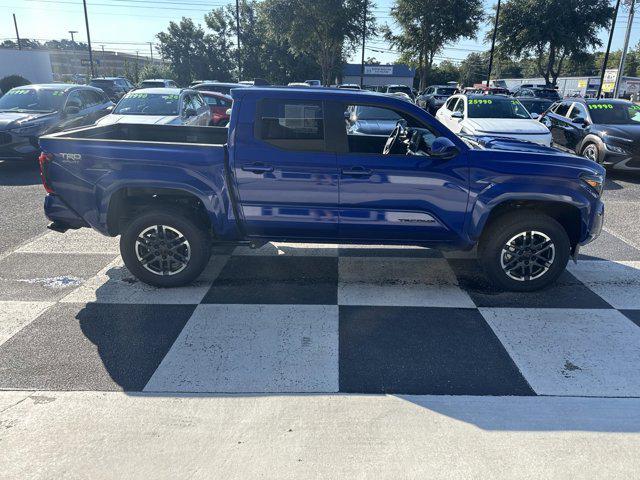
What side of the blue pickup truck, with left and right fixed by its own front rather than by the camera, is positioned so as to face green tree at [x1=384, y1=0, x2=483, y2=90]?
left

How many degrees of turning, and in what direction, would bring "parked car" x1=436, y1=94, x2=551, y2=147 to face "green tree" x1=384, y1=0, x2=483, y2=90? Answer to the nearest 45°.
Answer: approximately 135° to its left

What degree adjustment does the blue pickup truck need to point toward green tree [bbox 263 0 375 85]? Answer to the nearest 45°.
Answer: approximately 90° to its left

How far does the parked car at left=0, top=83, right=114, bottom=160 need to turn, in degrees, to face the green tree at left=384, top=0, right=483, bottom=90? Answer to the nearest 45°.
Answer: approximately 180°

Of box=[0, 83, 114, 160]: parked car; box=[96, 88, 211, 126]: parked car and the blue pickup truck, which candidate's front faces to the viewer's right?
the blue pickup truck

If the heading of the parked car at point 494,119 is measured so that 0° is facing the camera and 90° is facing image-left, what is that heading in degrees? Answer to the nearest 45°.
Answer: approximately 315°

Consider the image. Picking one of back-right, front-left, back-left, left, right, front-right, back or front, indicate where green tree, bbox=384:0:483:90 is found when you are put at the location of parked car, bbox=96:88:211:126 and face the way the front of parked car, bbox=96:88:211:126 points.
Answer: back

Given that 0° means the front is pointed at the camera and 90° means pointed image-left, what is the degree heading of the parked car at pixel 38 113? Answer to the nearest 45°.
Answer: approximately 45°

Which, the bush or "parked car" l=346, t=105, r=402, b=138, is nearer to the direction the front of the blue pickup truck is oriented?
the parked car

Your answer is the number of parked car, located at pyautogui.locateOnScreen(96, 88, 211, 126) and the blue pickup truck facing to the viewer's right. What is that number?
1

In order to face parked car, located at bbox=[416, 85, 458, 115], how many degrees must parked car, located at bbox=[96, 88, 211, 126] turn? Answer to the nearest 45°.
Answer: approximately 180°

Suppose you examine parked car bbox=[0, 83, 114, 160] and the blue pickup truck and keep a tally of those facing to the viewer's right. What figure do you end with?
1

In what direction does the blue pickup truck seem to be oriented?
to the viewer's right
